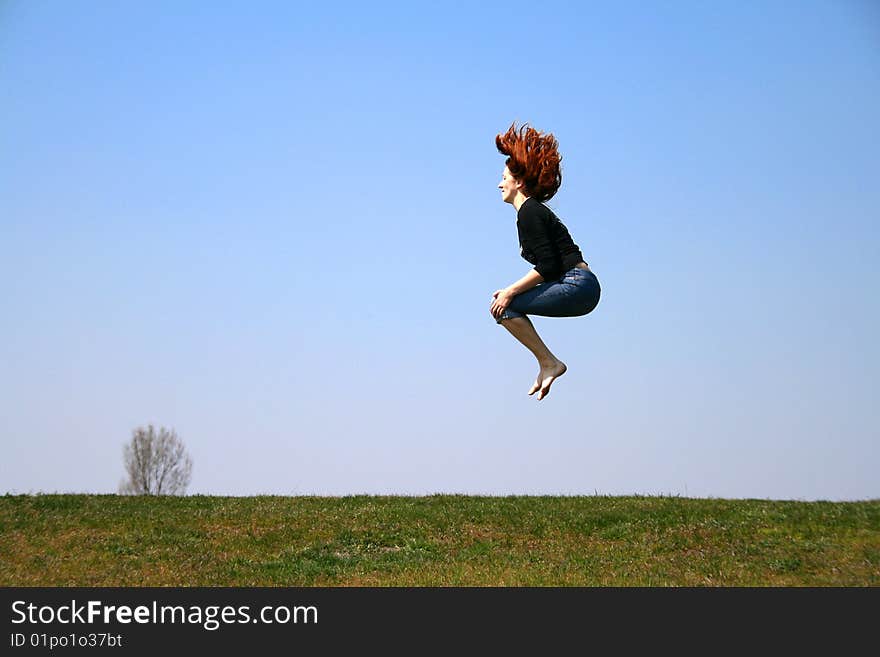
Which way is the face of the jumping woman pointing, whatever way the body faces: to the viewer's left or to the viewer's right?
to the viewer's left

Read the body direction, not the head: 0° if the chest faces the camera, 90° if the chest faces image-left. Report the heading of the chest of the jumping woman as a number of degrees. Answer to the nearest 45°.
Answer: approximately 90°
